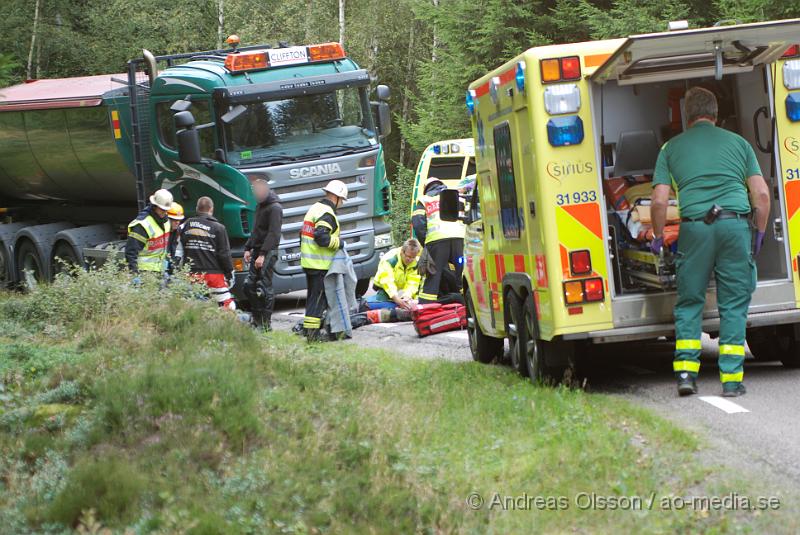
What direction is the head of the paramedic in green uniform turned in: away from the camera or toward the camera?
away from the camera

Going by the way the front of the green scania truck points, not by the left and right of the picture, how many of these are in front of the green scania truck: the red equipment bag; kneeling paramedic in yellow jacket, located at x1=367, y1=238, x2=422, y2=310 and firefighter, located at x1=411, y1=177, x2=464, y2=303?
3

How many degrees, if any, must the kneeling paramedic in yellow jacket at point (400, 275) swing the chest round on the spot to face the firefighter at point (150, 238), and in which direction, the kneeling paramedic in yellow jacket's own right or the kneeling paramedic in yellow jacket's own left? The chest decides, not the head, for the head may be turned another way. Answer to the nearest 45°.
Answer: approximately 90° to the kneeling paramedic in yellow jacket's own right

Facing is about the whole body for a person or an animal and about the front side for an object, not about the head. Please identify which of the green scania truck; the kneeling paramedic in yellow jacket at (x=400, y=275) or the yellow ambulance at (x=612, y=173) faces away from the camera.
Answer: the yellow ambulance

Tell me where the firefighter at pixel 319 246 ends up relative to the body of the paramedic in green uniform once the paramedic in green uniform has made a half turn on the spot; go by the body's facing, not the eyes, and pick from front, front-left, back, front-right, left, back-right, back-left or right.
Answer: back-right

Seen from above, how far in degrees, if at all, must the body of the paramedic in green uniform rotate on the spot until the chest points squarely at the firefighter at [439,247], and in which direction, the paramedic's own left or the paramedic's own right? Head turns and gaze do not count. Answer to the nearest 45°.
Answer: approximately 45° to the paramedic's own left

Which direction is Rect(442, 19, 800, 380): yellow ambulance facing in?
away from the camera

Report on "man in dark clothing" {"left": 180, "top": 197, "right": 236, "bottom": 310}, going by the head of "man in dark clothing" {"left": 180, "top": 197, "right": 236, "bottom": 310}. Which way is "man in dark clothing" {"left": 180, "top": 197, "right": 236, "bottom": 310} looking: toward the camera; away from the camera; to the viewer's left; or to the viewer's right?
away from the camera

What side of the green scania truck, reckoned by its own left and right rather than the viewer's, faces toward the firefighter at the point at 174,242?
right

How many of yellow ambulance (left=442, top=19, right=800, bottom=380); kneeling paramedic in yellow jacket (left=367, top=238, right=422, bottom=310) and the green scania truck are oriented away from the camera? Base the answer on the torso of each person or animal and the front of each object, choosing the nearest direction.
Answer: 1

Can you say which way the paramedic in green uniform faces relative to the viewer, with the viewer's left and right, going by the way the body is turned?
facing away from the viewer

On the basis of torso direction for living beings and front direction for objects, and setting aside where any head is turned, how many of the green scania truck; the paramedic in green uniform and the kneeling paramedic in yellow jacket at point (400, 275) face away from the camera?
1
